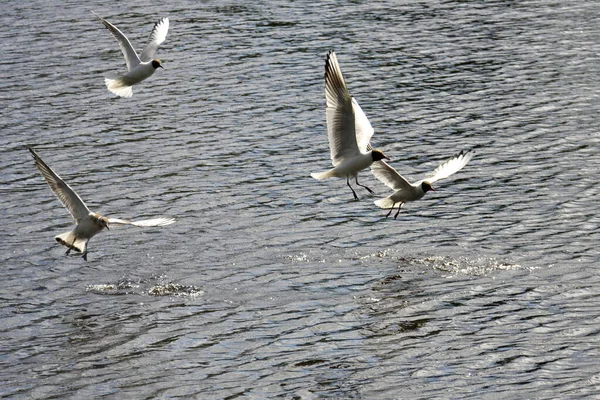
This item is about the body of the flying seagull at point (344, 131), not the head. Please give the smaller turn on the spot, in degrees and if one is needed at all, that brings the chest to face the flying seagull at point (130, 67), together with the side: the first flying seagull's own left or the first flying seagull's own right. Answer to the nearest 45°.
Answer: approximately 135° to the first flying seagull's own left

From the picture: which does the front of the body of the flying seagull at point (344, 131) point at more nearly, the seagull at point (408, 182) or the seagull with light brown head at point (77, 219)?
the seagull

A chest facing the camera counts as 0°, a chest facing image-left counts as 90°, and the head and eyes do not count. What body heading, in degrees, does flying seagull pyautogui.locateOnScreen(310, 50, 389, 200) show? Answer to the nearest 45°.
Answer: approximately 270°

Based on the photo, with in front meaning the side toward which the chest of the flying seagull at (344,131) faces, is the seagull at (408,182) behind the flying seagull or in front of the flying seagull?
in front

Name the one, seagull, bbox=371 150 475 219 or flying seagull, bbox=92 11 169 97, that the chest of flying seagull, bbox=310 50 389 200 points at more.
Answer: the seagull

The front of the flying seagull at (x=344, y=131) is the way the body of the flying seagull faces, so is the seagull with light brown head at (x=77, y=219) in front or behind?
behind

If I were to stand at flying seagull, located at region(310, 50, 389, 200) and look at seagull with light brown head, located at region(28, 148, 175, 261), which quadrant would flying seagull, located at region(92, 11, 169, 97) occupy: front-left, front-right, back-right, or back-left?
front-right
